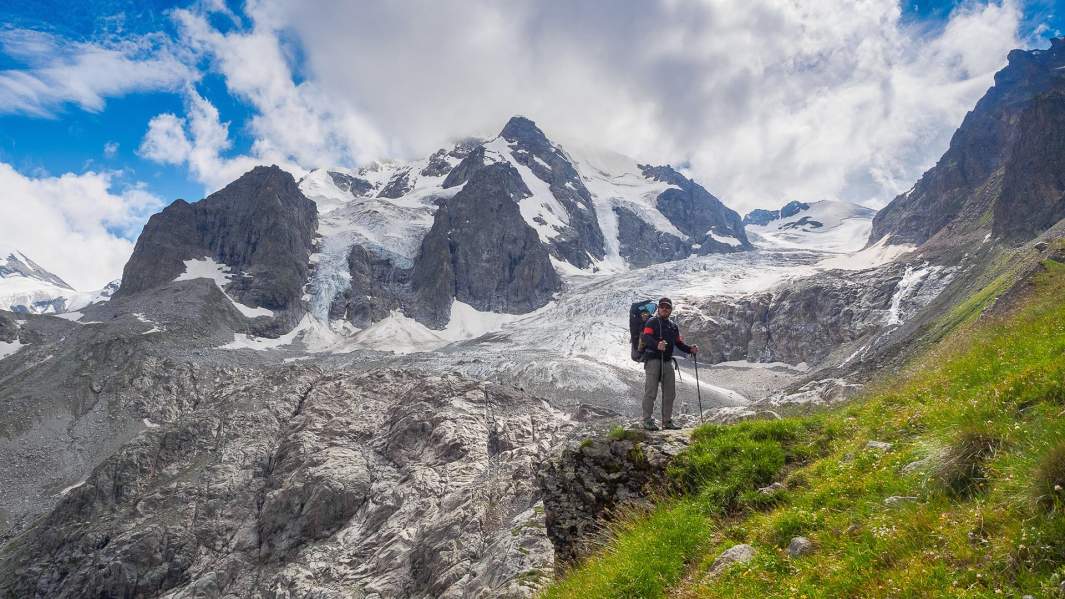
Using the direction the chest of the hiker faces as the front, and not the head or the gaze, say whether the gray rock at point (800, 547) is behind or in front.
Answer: in front

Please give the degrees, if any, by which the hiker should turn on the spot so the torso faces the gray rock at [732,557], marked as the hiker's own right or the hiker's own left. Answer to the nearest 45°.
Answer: approximately 45° to the hiker's own right

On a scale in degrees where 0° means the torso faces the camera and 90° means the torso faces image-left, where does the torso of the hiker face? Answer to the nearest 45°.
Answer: approximately 315°

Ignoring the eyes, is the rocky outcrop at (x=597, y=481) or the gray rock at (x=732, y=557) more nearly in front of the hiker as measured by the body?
the gray rock

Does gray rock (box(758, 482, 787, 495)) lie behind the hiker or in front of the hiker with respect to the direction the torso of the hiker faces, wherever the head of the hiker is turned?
in front

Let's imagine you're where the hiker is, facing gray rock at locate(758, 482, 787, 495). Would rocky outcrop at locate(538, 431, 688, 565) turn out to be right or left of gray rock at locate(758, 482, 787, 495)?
right
